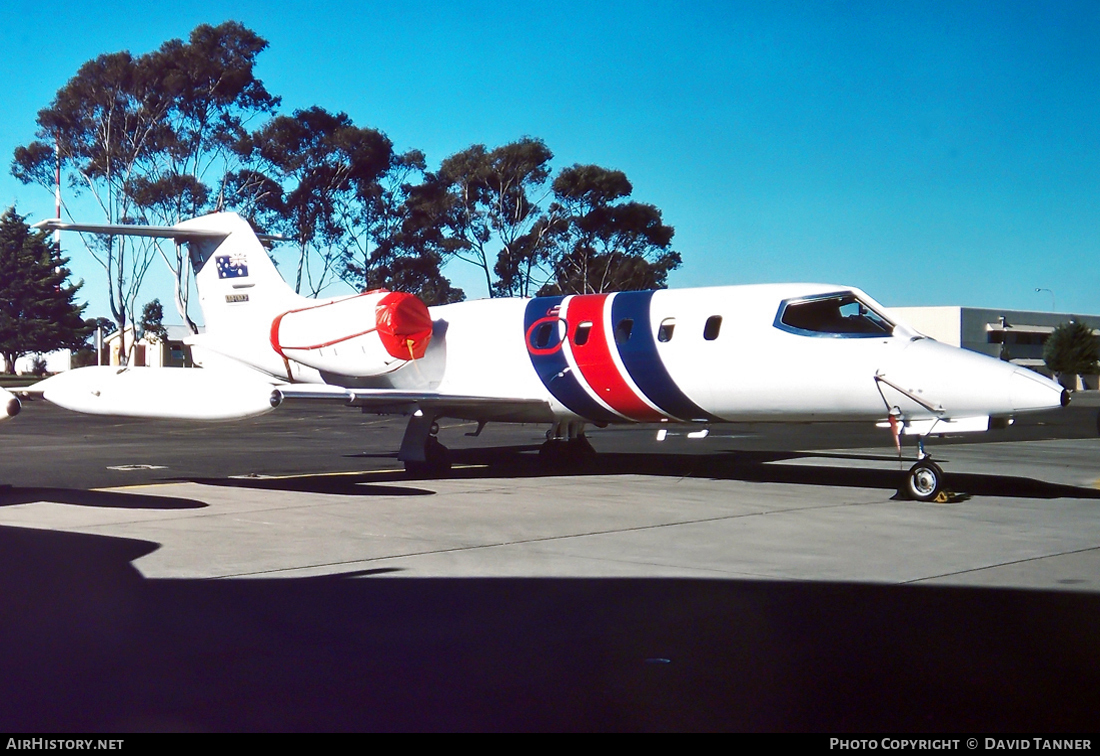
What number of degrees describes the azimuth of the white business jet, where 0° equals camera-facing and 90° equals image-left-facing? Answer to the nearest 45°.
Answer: approximately 315°
